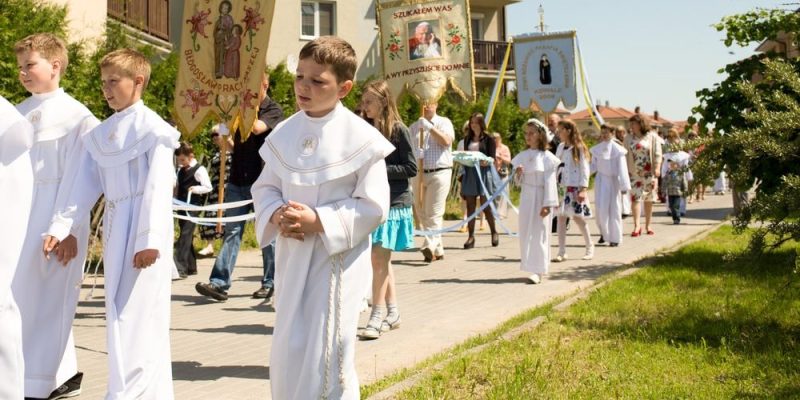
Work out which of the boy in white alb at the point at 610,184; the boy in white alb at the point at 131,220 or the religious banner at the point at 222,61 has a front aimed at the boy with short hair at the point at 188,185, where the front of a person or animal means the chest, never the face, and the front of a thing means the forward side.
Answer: the boy in white alb at the point at 610,184

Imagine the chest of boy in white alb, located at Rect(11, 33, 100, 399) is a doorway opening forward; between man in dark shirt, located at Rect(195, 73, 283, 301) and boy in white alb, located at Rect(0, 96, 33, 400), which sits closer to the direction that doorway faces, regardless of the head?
the boy in white alb

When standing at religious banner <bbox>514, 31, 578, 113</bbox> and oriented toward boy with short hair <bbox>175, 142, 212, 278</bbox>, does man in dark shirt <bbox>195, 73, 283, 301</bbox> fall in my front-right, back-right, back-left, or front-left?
front-left

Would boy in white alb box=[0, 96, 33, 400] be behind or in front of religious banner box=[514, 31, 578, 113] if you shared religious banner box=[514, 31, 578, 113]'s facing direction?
in front

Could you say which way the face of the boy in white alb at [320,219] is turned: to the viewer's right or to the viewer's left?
to the viewer's left

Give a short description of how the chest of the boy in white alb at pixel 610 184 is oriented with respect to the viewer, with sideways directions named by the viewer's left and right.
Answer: facing the viewer and to the left of the viewer

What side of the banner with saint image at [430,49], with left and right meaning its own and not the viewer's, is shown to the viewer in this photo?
front

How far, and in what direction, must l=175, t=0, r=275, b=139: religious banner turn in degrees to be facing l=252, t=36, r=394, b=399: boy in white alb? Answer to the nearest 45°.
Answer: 0° — it already faces them

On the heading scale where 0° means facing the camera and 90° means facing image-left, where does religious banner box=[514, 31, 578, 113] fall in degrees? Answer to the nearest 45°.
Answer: approximately 0°

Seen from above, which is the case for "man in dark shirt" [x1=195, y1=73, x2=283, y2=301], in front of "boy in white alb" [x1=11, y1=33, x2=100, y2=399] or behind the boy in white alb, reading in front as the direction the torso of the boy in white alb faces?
behind

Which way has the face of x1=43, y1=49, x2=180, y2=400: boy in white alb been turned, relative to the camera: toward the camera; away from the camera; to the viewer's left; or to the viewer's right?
to the viewer's left

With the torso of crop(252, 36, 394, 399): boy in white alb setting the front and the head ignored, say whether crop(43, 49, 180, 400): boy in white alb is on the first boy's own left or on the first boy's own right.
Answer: on the first boy's own right

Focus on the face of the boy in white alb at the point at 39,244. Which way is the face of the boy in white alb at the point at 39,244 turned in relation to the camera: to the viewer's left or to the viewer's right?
to the viewer's left

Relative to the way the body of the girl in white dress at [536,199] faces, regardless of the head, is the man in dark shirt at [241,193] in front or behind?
in front

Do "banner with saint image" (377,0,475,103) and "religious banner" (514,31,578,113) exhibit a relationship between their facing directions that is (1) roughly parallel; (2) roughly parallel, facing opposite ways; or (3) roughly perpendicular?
roughly parallel

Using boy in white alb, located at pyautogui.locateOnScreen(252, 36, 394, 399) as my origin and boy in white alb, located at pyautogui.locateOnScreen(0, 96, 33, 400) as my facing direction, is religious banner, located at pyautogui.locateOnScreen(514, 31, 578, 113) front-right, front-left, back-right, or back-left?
back-right

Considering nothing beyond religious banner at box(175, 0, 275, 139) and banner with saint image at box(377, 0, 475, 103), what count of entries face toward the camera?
2

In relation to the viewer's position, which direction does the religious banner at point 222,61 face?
facing the viewer

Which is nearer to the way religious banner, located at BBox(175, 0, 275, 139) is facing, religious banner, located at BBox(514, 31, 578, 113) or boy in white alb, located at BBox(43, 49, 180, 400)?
the boy in white alb
